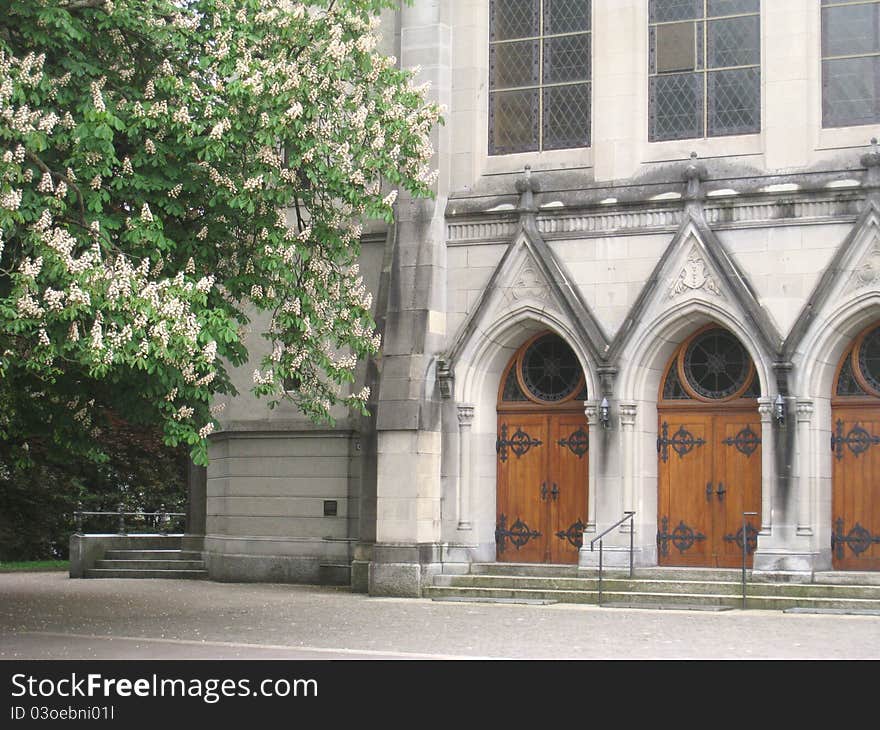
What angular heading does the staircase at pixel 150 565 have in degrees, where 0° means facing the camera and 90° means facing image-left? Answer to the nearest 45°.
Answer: approximately 0°

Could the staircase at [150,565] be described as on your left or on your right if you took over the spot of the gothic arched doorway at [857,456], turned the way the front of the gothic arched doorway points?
on your right

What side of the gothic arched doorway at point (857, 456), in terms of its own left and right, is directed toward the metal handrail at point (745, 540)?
right

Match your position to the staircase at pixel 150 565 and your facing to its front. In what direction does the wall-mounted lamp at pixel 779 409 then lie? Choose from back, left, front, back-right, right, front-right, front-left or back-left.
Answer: front-left

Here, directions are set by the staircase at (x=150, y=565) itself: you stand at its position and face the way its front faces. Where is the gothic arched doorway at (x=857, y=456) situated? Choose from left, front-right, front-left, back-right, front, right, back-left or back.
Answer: front-left

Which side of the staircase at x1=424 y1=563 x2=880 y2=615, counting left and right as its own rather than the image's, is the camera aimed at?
front

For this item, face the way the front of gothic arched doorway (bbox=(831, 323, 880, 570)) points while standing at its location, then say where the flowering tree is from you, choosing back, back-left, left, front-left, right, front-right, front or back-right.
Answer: front-right

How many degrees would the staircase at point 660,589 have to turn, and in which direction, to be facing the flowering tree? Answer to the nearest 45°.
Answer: approximately 45° to its right

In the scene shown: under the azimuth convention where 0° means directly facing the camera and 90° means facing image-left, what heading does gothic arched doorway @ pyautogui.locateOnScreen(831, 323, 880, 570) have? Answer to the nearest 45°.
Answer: approximately 0°

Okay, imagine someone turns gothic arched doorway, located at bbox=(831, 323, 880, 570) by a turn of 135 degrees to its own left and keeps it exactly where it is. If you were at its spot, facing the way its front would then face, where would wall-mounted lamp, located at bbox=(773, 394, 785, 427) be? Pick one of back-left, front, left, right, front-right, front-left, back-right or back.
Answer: back

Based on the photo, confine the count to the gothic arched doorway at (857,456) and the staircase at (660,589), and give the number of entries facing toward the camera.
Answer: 2
